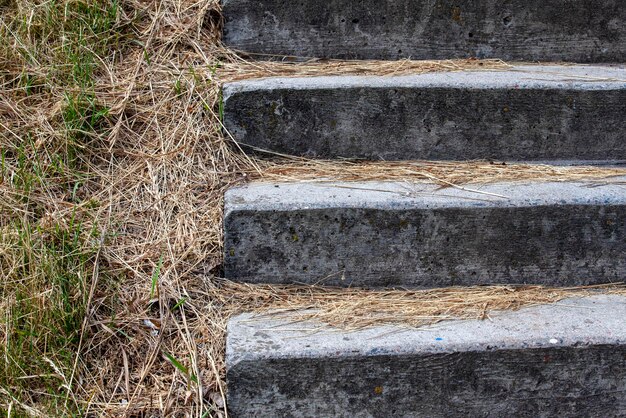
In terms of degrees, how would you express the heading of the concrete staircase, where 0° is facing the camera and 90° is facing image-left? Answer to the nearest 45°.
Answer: approximately 0°
